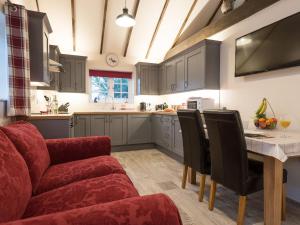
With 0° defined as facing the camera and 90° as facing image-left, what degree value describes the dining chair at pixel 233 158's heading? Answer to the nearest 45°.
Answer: approximately 225°

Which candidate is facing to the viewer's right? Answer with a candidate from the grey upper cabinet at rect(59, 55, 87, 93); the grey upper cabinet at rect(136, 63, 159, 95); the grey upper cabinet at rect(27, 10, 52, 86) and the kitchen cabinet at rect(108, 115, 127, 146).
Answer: the grey upper cabinet at rect(27, 10, 52, 86)

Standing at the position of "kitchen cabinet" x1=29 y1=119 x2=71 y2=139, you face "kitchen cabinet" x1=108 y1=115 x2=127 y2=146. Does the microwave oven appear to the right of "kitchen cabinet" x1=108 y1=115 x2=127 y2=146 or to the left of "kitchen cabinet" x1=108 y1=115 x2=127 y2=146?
right

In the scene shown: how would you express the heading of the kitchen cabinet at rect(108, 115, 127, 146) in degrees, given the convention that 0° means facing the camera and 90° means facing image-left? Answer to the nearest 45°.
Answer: approximately 0°

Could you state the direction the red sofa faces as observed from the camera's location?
facing to the right of the viewer

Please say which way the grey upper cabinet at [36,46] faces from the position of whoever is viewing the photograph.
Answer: facing to the right of the viewer

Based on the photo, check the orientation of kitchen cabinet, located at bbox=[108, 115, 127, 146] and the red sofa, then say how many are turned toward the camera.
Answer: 1

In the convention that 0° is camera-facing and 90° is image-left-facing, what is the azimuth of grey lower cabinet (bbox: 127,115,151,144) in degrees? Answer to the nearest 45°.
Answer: approximately 0°

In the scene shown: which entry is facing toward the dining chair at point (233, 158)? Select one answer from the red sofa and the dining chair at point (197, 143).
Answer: the red sofa

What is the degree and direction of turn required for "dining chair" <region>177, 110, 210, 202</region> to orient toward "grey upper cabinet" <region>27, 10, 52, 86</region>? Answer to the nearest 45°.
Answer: approximately 135° to its left

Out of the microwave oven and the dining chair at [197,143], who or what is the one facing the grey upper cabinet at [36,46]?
the microwave oven

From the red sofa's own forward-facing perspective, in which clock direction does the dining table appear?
The dining table is roughly at 12 o'clock from the red sofa.
